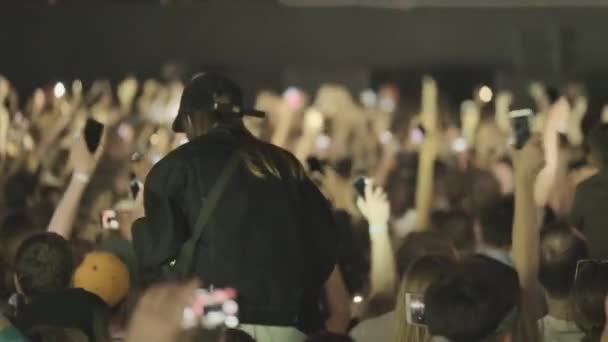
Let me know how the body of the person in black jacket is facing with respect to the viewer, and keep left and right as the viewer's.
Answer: facing away from the viewer and to the left of the viewer
